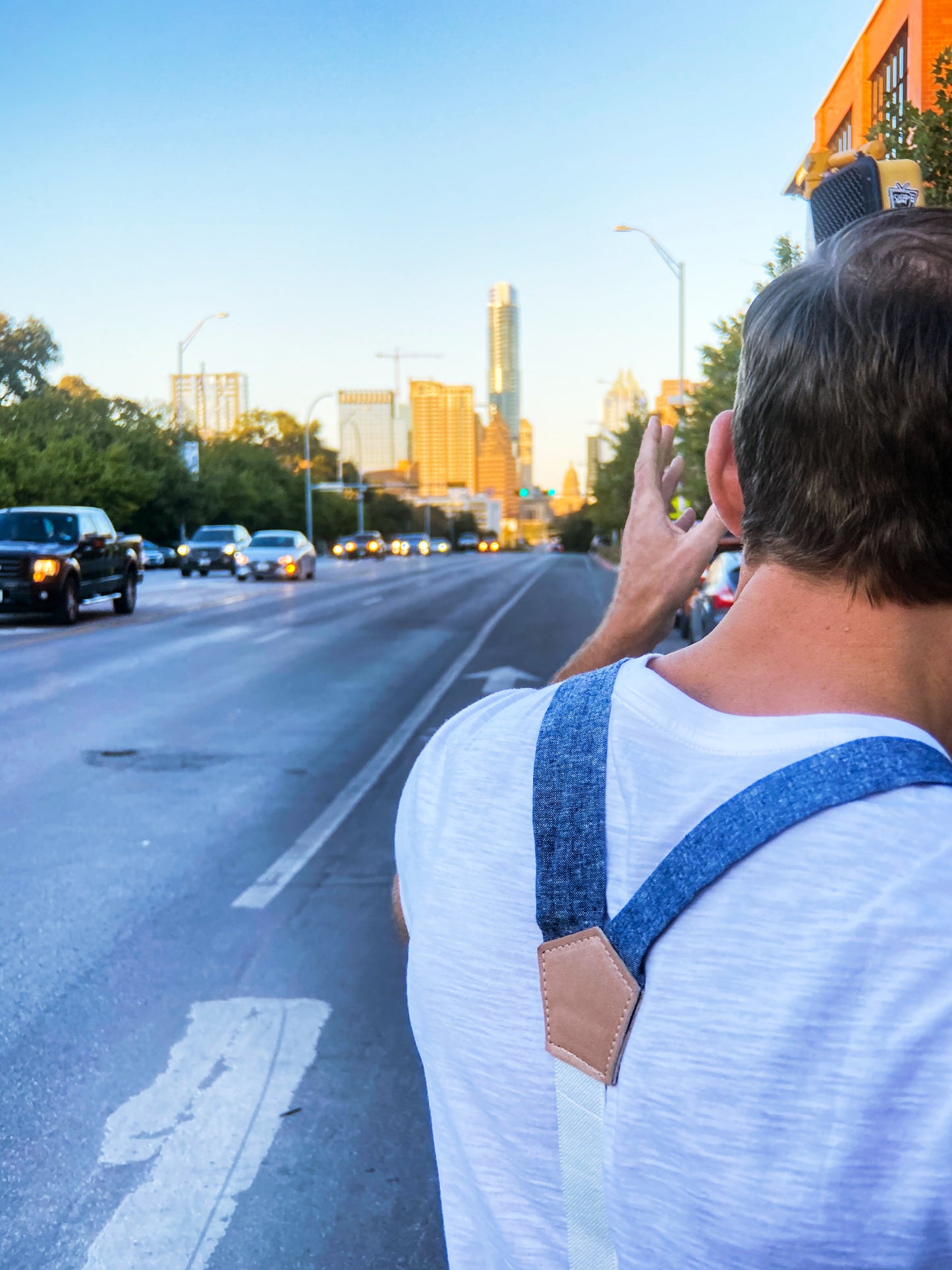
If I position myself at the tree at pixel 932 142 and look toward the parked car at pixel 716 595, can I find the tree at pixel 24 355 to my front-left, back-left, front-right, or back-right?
front-left

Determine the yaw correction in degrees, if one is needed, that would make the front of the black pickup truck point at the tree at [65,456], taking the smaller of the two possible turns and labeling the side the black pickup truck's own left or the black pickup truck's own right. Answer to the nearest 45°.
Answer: approximately 135° to the black pickup truck's own right

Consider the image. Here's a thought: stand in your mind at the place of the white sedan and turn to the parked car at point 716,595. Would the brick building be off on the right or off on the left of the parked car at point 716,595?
left

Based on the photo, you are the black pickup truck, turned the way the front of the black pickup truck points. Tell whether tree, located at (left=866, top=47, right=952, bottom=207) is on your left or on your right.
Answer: on your left

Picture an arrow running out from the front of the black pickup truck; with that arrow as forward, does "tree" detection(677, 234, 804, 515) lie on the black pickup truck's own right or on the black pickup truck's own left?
on the black pickup truck's own left

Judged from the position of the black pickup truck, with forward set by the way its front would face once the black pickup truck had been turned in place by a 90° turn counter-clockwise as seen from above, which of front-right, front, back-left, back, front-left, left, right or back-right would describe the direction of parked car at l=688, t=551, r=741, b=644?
front

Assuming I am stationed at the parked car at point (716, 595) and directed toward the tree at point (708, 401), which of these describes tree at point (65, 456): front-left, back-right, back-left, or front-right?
front-left

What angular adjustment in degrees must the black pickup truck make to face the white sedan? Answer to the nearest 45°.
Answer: approximately 135° to its right

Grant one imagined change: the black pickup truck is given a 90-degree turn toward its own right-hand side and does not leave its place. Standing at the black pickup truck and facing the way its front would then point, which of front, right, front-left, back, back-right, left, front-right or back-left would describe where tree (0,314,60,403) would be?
front-right
